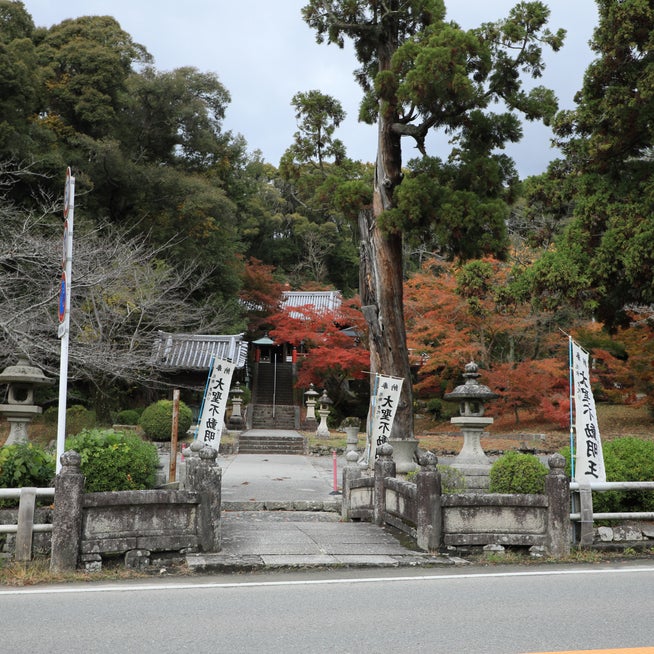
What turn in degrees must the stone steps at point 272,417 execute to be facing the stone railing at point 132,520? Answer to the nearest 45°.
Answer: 0° — it already faces it

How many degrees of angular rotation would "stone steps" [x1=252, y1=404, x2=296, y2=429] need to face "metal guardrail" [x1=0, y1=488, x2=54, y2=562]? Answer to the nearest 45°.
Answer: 0° — it already faces it

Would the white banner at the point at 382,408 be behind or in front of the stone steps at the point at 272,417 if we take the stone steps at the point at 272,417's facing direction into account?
in front

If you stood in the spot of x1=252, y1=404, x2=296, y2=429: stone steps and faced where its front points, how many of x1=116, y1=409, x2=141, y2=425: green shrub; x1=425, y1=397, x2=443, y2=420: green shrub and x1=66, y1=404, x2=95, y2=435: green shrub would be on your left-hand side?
1

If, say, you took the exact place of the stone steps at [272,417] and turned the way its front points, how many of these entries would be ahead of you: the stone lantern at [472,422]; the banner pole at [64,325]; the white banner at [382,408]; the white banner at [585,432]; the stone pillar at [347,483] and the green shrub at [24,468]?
6

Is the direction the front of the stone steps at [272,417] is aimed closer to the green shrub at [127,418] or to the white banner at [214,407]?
the white banner

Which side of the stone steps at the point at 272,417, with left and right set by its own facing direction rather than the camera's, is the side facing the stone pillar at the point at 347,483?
front

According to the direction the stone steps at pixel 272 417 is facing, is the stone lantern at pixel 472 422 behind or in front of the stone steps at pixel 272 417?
in front

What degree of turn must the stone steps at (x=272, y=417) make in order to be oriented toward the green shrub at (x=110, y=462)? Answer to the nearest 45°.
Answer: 0° — it already faces it

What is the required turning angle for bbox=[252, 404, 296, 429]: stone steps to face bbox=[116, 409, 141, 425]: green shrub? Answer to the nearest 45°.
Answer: approximately 45° to its right

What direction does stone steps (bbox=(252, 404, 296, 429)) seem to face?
toward the camera
